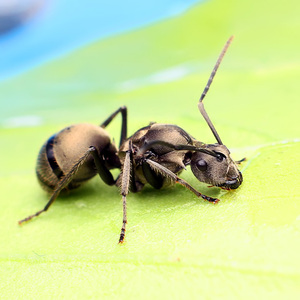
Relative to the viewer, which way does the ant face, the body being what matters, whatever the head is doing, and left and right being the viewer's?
facing to the right of the viewer
